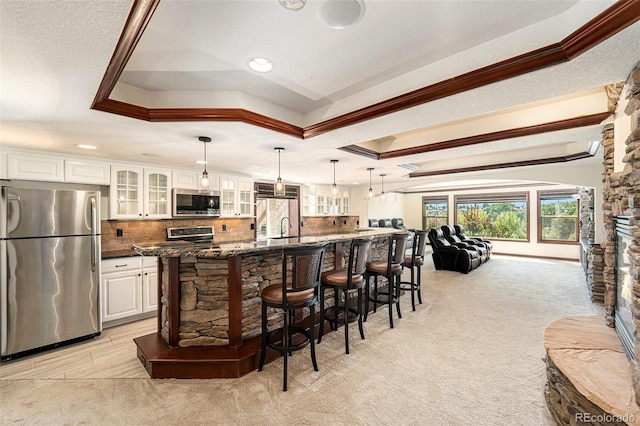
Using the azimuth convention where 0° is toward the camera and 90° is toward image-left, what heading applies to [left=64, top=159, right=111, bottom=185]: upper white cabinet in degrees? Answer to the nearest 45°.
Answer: approximately 0°

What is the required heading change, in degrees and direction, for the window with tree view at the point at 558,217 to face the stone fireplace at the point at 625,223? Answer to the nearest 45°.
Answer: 0° — it already faces it

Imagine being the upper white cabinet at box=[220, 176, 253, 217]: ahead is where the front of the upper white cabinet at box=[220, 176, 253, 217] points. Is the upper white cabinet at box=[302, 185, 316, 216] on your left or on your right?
on your left

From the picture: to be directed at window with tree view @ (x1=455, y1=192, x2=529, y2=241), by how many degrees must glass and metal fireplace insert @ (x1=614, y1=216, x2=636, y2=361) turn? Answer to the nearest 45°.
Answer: approximately 90° to its right

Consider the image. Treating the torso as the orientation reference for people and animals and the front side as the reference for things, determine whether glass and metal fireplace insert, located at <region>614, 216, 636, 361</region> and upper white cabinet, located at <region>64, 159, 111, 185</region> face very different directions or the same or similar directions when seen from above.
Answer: very different directions

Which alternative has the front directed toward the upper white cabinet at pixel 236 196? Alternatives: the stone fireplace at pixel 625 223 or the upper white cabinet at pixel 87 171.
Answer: the stone fireplace

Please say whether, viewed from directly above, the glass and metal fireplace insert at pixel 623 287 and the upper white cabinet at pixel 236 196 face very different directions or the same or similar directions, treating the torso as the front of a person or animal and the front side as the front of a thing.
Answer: very different directions

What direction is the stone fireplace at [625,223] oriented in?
to the viewer's left

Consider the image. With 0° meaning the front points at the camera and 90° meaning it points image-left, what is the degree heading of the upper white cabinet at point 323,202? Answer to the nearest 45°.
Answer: approximately 315°

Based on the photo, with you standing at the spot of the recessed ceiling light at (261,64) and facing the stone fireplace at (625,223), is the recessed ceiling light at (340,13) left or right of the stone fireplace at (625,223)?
right

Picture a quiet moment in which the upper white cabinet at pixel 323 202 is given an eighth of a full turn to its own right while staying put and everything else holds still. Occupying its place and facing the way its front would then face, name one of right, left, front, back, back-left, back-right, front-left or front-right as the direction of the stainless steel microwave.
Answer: front-right
